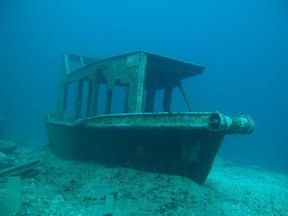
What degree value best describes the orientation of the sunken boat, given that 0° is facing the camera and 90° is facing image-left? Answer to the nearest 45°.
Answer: approximately 315°
